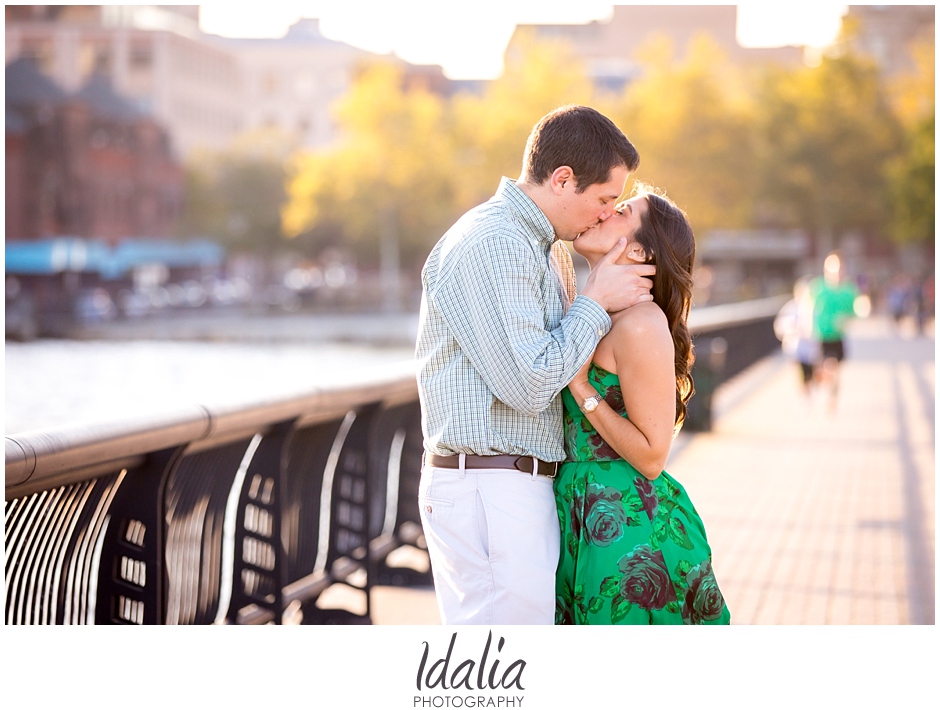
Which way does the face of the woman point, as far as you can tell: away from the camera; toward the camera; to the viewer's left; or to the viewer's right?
to the viewer's left

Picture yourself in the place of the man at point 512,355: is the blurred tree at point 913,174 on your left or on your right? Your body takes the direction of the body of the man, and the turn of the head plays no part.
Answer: on your left

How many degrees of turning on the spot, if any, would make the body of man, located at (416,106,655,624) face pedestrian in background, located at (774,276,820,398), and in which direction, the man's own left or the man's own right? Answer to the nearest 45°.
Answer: approximately 90° to the man's own left

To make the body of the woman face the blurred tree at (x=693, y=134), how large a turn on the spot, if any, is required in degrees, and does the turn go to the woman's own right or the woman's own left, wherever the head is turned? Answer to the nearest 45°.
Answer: approximately 90° to the woman's own right

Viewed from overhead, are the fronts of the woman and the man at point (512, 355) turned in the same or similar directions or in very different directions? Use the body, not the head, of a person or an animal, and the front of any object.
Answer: very different directions

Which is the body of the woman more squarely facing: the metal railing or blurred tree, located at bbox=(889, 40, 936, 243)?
the metal railing

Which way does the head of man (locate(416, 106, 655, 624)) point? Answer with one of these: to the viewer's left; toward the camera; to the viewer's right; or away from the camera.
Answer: to the viewer's right

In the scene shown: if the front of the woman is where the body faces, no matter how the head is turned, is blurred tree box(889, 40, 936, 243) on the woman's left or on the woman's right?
on the woman's right

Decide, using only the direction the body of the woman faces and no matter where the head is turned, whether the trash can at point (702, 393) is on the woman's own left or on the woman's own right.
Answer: on the woman's own right

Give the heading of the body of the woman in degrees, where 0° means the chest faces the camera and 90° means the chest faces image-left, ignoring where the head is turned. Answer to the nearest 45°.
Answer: approximately 90°

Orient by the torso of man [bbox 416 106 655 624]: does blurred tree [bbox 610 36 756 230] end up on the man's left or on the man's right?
on the man's left

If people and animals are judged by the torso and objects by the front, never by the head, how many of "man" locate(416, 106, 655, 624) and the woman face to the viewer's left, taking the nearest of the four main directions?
1

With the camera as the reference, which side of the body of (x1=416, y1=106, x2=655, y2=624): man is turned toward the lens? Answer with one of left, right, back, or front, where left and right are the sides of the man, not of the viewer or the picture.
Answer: right
